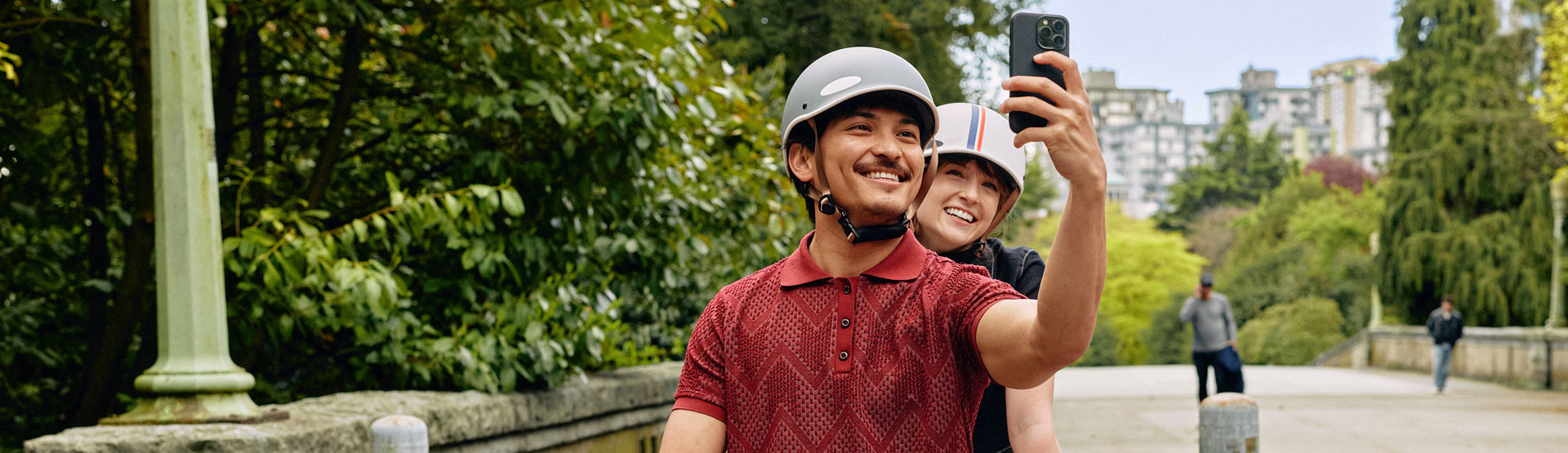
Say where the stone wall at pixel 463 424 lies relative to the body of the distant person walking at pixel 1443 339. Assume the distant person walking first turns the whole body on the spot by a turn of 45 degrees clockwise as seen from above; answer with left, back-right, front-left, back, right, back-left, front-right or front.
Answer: front-left

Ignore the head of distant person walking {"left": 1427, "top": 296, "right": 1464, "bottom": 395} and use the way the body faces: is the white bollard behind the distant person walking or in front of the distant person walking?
in front

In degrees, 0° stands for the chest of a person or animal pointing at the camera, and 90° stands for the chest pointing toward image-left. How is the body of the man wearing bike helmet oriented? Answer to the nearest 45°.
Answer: approximately 0°

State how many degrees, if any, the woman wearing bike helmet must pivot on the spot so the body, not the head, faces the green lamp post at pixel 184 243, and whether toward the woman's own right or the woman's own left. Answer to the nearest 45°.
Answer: approximately 90° to the woman's own right

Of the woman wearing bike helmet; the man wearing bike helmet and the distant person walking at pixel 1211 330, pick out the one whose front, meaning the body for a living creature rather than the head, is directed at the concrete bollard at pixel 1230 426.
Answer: the distant person walking

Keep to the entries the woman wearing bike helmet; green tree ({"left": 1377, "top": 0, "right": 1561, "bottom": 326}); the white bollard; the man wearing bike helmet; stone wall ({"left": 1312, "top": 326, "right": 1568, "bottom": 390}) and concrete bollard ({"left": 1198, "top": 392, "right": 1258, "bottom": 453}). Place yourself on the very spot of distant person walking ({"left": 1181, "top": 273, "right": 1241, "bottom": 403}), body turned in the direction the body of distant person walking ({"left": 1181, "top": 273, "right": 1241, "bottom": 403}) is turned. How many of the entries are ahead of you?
4

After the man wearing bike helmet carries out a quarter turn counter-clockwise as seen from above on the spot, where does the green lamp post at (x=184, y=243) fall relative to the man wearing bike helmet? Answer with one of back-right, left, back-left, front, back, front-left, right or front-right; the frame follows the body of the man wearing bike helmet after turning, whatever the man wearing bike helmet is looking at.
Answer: back-left

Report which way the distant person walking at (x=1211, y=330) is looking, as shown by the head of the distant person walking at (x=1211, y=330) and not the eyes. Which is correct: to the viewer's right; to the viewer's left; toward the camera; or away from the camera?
toward the camera

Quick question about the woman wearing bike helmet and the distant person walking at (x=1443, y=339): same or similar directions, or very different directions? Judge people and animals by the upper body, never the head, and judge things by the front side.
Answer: same or similar directions

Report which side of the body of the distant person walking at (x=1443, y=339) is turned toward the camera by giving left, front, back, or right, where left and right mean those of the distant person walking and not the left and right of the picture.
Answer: front

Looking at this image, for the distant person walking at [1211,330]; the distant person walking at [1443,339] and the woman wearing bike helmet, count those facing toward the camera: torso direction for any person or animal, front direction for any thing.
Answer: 3

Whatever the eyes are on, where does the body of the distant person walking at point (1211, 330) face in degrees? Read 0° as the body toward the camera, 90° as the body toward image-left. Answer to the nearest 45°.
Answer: approximately 0°
